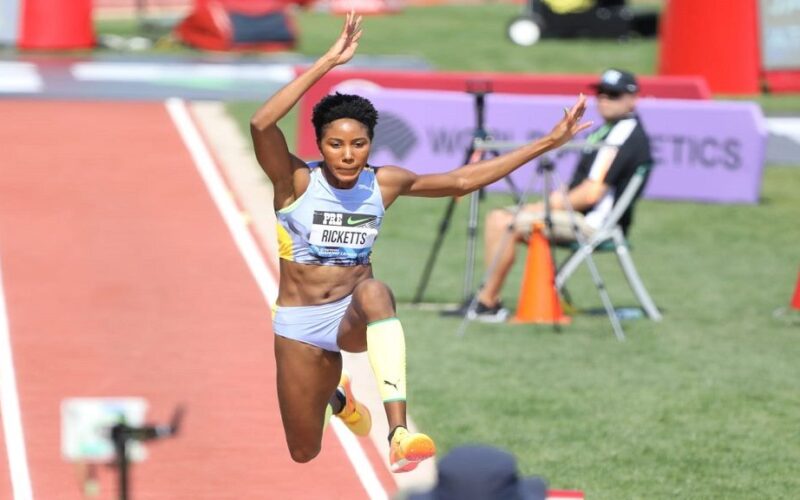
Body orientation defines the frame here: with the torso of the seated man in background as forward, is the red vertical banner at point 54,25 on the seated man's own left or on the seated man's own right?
on the seated man's own right

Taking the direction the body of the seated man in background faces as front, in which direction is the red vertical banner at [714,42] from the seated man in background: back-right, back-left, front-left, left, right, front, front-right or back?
right

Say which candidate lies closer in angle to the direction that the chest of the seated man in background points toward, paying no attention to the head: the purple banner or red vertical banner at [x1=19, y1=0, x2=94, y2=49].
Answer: the red vertical banner

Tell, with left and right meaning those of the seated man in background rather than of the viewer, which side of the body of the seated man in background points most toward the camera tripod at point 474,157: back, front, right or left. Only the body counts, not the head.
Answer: front

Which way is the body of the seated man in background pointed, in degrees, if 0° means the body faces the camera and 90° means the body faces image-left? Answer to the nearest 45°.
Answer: approximately 90°

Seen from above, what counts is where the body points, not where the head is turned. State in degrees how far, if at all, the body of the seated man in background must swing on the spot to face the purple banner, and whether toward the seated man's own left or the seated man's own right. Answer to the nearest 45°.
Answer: approximately 90° to the seated man's own right

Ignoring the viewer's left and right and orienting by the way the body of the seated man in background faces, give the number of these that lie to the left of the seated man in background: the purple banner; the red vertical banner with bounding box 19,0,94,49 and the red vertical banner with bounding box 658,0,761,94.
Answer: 0

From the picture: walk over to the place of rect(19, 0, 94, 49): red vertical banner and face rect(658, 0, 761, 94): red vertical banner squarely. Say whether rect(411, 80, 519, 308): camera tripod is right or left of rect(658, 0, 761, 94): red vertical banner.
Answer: right

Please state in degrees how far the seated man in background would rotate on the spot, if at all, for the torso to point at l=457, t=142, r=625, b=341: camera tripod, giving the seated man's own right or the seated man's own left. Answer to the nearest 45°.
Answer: approximately 45° to the seated man's own left
